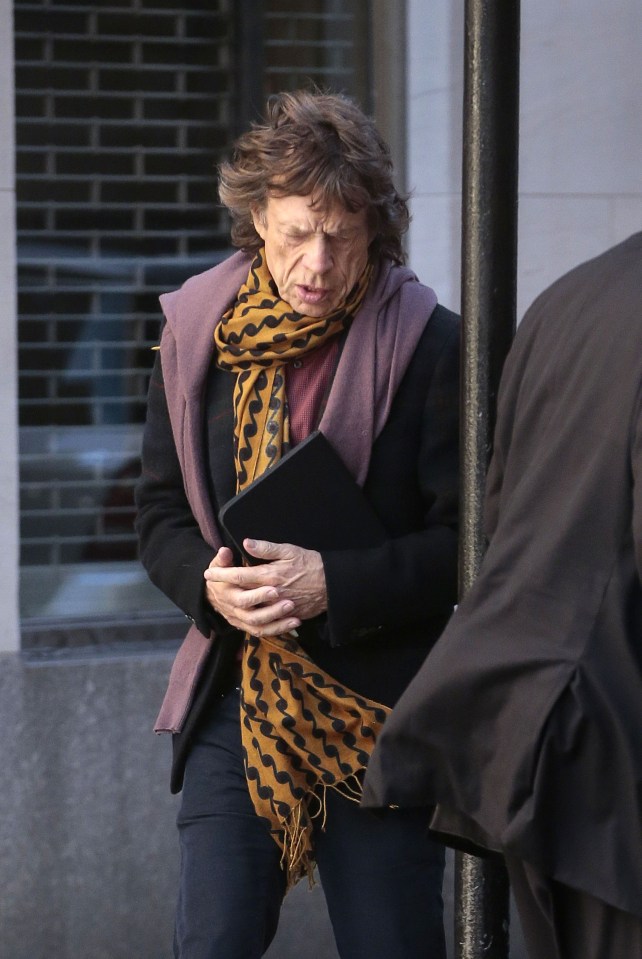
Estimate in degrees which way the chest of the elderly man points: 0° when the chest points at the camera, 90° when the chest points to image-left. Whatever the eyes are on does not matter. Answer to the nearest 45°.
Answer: approximately 0°

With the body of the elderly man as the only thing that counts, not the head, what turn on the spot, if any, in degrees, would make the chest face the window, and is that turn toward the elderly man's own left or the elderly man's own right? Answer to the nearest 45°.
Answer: approximately 180°

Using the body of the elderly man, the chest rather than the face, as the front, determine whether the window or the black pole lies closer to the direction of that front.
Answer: the black pole
